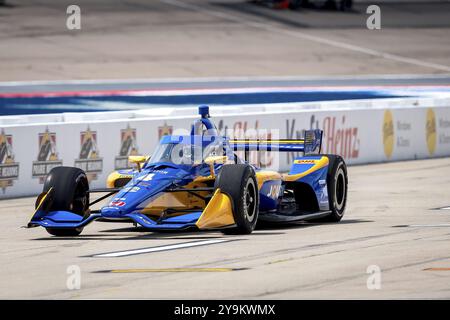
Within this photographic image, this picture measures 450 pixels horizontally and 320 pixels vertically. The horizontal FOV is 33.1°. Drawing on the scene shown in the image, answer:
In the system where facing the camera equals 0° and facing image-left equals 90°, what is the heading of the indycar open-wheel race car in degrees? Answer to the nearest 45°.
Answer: approximately 45°
